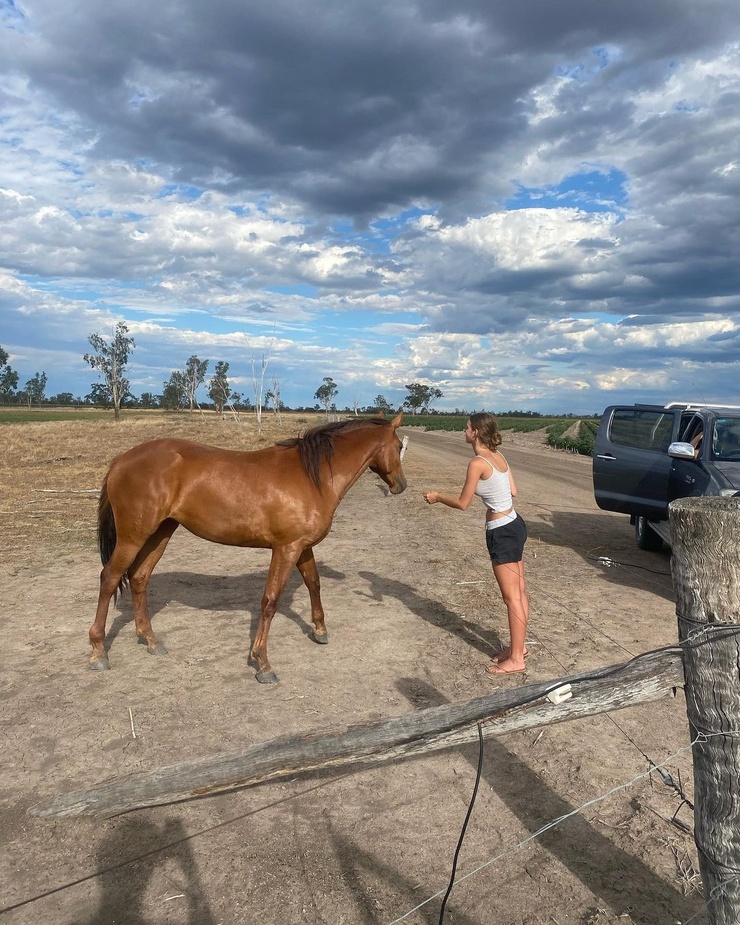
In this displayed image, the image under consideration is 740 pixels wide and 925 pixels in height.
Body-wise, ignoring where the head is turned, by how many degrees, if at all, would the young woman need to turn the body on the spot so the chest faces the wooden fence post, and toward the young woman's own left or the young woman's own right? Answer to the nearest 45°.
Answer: approximately 90° to the young woman's own left

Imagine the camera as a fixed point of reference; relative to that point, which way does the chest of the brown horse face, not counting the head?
to the viewer's right

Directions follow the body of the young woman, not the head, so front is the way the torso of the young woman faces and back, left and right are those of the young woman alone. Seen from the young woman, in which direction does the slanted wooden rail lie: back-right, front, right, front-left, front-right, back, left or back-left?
left

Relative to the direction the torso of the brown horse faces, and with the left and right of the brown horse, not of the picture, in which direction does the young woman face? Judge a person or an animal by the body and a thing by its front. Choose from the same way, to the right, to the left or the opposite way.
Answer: the opposite way

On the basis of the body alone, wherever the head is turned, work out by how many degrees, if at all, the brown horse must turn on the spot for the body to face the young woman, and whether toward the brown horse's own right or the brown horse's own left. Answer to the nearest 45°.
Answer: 0° — it already faces them

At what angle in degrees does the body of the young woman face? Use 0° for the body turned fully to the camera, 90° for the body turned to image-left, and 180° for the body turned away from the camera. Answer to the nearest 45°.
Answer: approximately 90°

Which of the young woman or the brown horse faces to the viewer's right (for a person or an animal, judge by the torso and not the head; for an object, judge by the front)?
the brown horse

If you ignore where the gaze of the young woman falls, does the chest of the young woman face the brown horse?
yes

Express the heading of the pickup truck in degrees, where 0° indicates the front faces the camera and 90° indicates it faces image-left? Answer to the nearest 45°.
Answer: approximately 315°

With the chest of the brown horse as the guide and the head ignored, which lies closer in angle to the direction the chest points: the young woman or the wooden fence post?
the young woman
